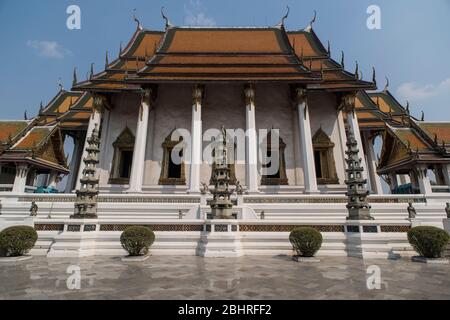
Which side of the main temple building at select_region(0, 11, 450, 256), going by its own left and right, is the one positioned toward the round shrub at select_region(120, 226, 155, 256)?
front

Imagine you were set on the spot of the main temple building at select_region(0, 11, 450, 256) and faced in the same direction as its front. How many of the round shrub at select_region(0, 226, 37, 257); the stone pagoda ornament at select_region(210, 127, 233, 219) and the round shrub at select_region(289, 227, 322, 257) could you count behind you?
0

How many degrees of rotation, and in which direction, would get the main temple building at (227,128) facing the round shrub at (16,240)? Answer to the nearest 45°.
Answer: approximately 45° to its right

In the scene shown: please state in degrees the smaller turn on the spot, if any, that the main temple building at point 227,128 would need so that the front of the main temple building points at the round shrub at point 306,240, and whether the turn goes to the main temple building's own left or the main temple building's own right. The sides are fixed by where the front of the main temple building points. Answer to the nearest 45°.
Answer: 0° — it already faces it

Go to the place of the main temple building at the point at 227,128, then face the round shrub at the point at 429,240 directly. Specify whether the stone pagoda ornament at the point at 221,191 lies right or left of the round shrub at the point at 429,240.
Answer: right

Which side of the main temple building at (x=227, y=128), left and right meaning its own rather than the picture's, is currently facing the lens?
front

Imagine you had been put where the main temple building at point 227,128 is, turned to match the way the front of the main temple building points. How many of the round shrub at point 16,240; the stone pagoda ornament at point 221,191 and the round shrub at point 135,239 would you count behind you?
0

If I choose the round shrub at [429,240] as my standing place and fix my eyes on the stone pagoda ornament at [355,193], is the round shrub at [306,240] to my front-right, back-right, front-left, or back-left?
front-left

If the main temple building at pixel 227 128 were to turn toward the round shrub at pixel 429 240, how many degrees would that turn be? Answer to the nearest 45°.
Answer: approximately 45° to its left

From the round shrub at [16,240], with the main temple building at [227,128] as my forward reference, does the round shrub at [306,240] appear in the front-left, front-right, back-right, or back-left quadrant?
front-right

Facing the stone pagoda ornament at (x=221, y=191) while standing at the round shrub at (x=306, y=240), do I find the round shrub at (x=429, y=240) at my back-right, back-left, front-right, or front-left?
back-right

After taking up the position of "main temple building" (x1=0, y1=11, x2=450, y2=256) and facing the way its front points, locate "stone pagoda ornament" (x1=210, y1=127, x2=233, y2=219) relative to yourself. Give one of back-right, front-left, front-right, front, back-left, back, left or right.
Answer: front

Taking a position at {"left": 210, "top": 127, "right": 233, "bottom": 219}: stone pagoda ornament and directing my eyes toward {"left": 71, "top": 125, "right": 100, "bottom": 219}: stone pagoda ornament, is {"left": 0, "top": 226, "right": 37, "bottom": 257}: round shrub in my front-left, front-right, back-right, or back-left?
front-left
